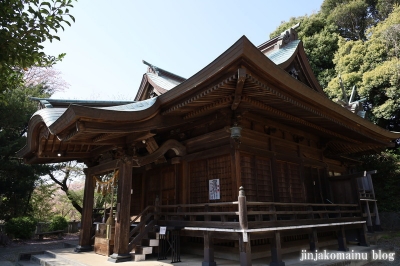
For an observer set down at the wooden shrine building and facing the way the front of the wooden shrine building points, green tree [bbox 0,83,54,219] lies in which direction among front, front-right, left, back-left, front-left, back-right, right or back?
right

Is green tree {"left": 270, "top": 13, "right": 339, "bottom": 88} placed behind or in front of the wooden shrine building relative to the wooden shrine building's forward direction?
behind

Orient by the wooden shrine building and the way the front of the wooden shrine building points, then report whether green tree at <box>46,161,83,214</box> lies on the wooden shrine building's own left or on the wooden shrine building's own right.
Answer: on the wooden shrine building's own right

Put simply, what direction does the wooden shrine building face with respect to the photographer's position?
facing the viewer and to the left of the viewer

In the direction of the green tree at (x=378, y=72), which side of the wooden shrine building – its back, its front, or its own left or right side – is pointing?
back

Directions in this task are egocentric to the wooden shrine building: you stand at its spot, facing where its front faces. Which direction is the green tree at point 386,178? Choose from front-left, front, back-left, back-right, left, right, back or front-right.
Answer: back

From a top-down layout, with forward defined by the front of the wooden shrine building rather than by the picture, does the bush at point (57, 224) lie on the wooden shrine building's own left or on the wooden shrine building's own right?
on the wooden shrine building's own right

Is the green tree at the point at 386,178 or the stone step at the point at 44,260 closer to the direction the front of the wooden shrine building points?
the stone step
